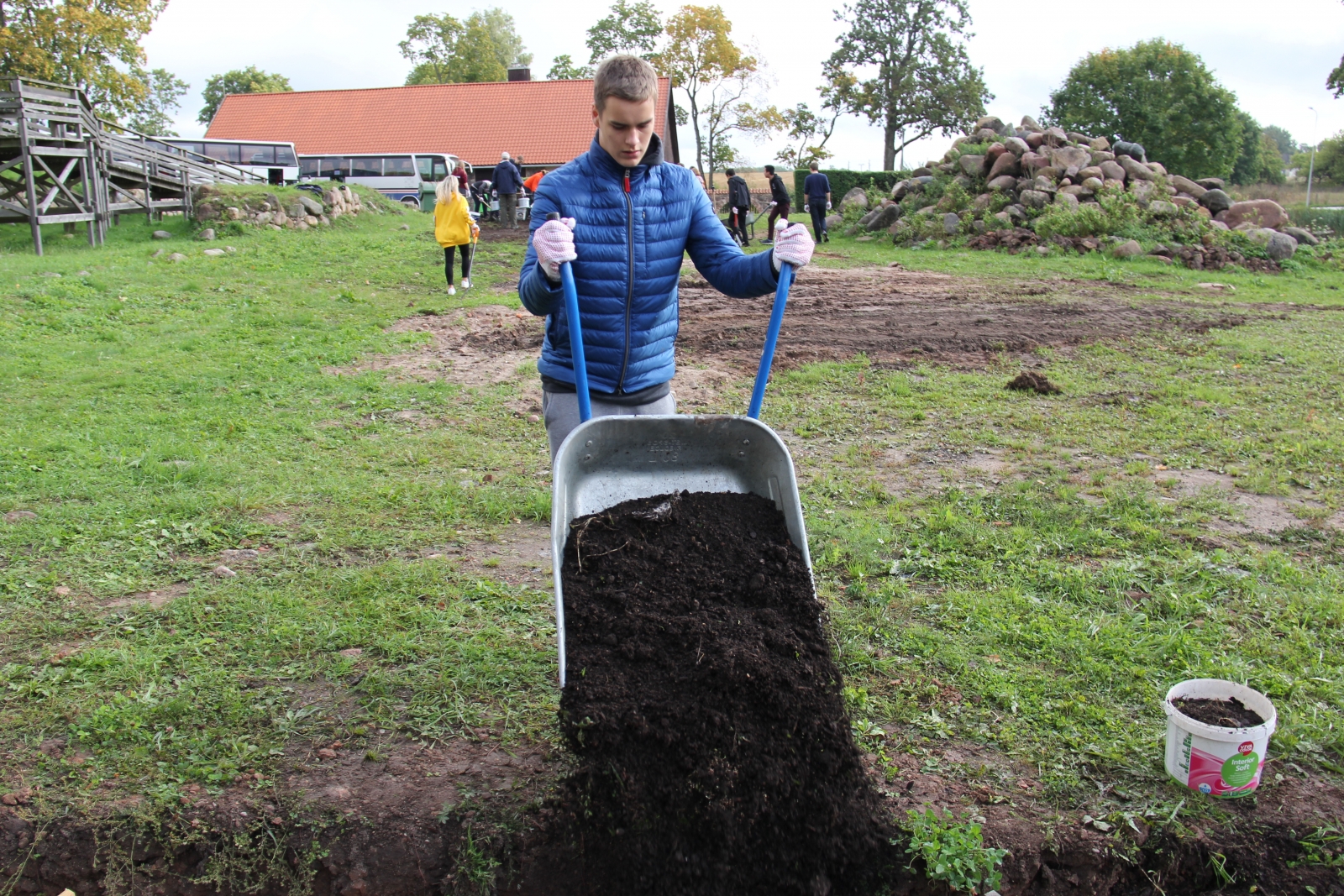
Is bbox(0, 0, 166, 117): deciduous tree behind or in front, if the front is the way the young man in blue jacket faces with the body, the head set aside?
behind

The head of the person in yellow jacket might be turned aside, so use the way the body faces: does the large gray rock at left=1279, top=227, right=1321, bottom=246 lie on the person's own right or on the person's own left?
on the person's own right

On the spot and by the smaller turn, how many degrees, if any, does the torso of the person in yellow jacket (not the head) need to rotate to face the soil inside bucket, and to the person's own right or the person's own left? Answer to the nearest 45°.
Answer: approximately 180°

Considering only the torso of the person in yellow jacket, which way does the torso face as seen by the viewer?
away from the camera

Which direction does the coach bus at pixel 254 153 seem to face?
to the viewer's right

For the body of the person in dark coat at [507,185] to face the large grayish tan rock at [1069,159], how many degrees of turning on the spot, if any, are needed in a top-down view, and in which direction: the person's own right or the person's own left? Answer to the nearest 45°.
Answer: approximately 90° to the person's own right

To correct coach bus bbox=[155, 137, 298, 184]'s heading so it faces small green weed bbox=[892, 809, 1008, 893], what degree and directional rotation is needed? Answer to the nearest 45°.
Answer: approximately 90° to its right

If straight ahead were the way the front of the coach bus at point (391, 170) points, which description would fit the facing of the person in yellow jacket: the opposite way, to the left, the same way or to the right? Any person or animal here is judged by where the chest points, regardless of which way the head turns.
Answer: to the left

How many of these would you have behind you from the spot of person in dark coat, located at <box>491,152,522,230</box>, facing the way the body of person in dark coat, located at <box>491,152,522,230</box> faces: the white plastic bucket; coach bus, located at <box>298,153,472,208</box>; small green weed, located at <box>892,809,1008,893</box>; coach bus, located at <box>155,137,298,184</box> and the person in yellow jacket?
3

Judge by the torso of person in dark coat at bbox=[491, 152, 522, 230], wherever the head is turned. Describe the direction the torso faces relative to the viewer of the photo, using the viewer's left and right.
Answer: facing away from the viewer

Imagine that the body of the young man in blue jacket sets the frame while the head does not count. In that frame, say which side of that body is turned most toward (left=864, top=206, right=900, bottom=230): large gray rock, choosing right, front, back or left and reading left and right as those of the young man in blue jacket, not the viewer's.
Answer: back

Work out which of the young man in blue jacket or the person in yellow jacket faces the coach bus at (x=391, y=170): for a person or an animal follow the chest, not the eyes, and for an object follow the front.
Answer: the person in yellow jacket

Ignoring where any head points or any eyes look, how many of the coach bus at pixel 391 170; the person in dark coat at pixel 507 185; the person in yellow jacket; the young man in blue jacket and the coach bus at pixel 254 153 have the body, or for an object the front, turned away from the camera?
2
